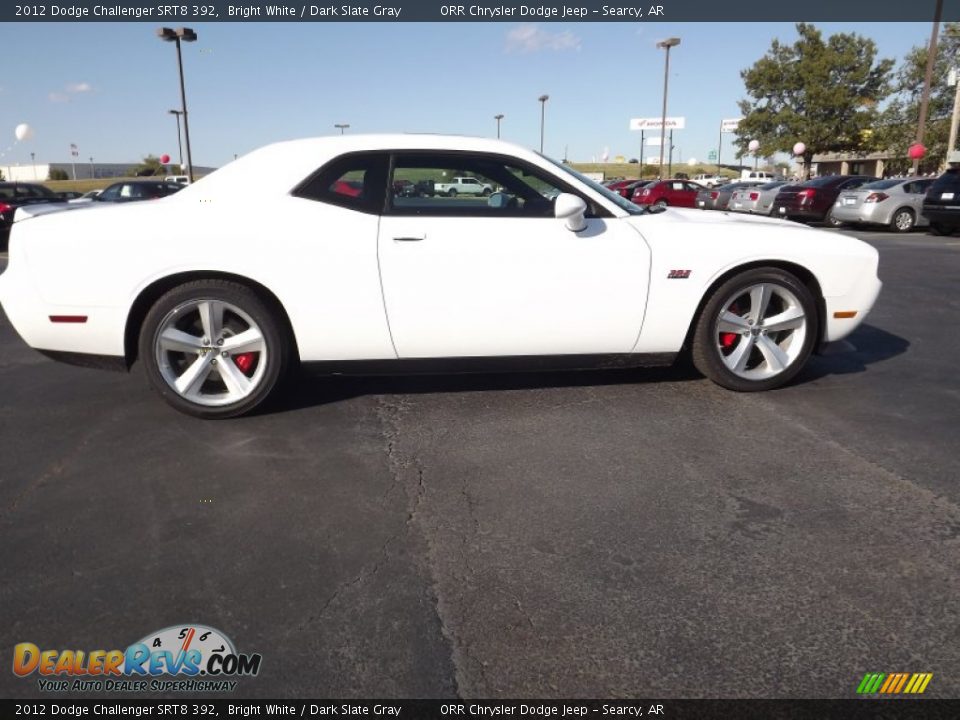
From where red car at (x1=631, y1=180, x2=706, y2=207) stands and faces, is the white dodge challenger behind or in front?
behind

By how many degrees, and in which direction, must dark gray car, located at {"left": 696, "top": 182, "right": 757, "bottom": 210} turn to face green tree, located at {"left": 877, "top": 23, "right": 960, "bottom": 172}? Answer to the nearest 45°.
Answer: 0° — it already faces it

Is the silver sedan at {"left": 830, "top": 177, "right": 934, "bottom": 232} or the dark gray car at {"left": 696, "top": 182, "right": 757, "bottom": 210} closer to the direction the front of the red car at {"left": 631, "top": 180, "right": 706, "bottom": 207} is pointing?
the dark gray car

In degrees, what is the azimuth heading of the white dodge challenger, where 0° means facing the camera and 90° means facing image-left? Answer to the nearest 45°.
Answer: approximately 270°

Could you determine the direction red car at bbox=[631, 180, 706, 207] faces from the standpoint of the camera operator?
facing away from the viewer and to the right of the viewer

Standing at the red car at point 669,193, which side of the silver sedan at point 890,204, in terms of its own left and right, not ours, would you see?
left

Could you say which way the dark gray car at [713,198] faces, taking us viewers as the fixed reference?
facing away from the viewer and to the right of the viewer

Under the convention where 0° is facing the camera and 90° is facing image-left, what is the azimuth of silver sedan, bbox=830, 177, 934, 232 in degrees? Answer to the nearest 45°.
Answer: approximately 225°

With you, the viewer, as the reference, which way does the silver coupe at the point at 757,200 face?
facing away from the viewer and to the right of the viewer

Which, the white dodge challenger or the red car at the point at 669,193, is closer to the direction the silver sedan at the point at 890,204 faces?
the red car
